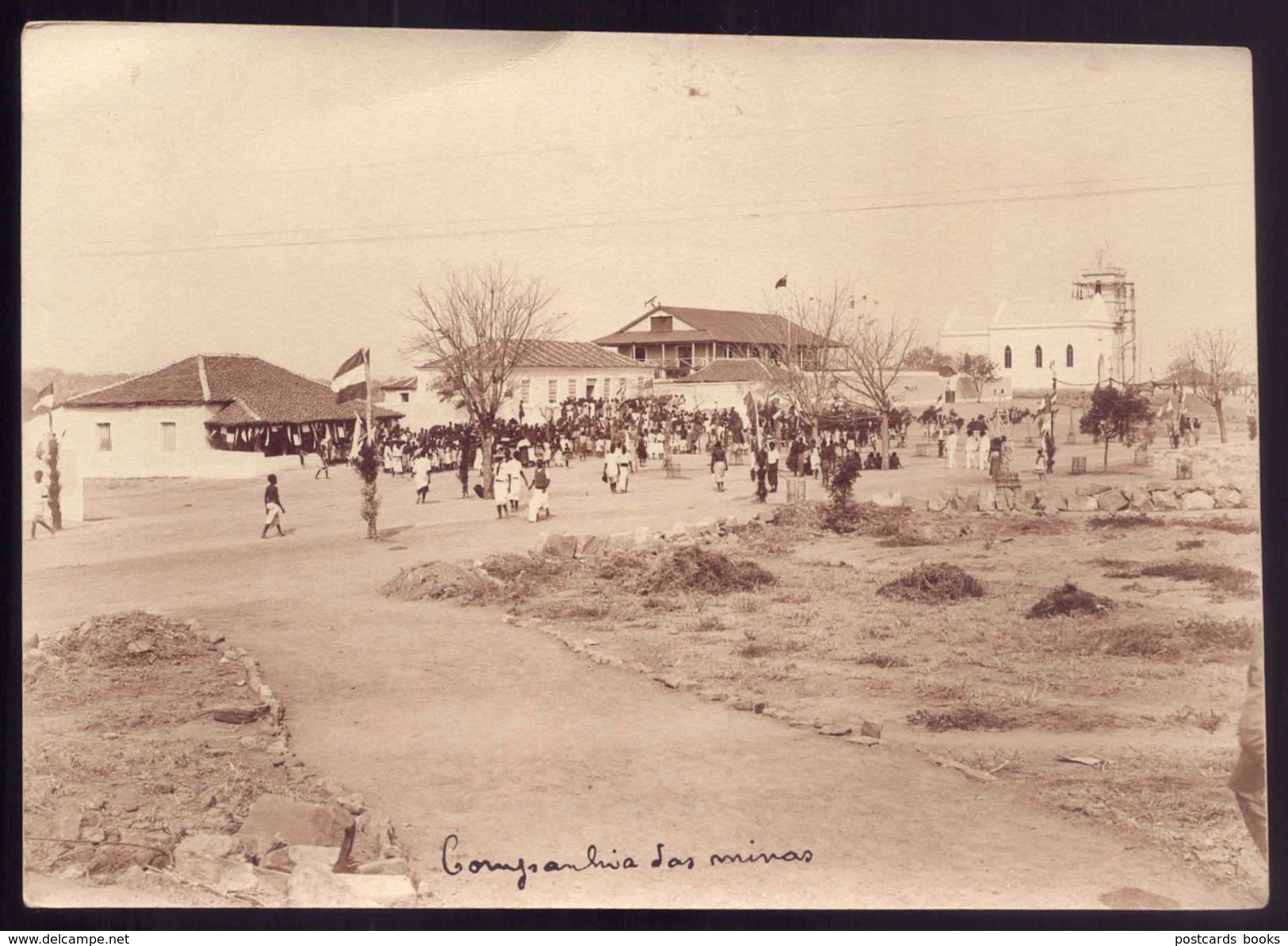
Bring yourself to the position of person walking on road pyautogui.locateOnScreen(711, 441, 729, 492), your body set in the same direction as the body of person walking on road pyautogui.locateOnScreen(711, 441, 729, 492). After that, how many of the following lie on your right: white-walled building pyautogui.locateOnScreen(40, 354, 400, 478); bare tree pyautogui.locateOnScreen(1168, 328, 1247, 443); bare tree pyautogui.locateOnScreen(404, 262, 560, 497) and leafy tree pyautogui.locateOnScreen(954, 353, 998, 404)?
2
